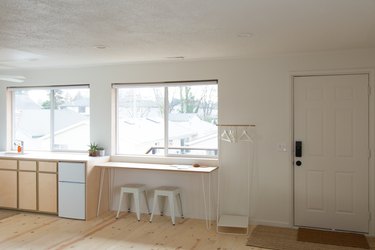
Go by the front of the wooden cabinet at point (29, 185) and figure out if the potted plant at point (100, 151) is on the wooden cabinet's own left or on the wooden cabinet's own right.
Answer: on the wooden cabinet's own left

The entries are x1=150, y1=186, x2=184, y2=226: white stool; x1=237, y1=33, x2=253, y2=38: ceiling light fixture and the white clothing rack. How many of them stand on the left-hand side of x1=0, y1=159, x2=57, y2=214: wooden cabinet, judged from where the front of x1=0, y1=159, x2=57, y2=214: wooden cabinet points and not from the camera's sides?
3

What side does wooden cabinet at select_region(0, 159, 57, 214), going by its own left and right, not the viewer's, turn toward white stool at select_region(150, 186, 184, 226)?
left

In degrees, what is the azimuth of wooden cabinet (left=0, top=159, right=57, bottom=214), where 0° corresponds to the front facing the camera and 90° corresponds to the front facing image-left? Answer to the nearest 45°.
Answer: approximately 45°

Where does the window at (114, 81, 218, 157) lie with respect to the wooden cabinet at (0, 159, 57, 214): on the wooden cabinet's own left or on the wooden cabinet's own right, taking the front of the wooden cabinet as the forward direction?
on the wooden cabinet's own left

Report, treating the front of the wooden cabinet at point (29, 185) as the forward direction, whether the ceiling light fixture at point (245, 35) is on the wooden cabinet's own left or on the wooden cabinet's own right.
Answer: on the wooden cabinet's own left

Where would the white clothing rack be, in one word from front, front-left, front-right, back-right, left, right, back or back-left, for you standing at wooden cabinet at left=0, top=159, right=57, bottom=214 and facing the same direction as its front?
left

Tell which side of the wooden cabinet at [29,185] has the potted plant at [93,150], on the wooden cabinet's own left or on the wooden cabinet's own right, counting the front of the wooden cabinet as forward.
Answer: on the wooden cabinet's own left

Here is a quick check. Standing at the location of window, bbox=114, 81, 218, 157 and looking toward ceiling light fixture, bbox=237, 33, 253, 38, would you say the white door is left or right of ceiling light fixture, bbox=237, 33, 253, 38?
left

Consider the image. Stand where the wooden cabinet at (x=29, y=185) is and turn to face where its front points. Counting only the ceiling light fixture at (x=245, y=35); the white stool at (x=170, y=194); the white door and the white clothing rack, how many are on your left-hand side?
4

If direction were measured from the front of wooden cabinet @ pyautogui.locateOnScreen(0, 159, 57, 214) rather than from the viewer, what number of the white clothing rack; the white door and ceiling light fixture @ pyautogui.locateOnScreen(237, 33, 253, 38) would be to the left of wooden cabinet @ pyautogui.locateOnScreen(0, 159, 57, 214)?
3
